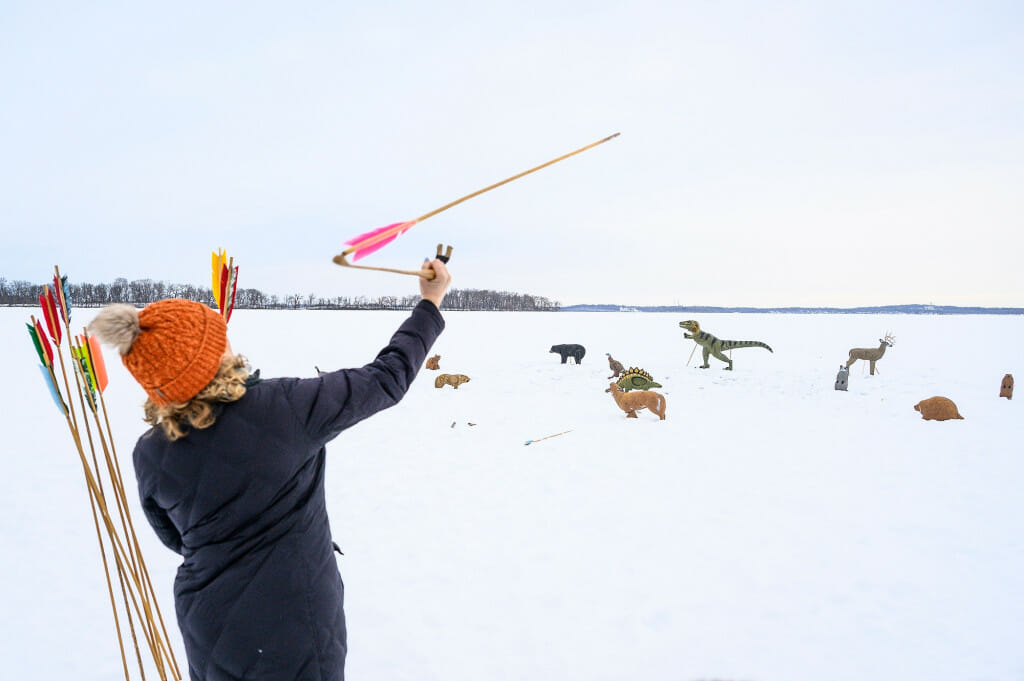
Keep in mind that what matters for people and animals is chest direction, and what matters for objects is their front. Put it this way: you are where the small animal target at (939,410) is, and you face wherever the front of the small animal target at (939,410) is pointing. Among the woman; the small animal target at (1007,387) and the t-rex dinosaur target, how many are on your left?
1

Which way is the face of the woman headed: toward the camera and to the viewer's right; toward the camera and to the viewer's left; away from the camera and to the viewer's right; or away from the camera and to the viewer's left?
away from the camera and to the viewer's right

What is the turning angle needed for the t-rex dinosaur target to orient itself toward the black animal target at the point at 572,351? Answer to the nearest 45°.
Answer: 0° — it already faces it

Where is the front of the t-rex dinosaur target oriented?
to the viewer's left

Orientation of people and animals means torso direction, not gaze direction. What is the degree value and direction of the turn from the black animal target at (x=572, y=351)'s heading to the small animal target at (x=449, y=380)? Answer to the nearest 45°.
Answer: approximately 45° to its left

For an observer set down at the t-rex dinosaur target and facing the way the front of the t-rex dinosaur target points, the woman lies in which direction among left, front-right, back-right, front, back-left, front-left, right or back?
left

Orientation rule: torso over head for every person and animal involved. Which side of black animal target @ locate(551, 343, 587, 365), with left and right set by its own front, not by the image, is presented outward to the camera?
left

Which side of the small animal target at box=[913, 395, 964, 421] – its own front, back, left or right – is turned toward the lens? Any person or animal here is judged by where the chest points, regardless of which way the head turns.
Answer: left
